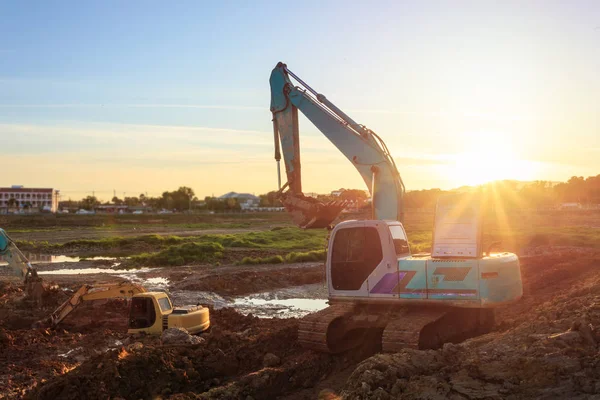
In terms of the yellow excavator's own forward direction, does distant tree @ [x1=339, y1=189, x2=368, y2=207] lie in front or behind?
behind

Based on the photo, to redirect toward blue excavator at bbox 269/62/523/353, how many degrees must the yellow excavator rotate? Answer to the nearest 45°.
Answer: approximately 135° to its left

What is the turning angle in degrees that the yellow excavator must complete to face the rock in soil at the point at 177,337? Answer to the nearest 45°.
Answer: approximately 90° to its left

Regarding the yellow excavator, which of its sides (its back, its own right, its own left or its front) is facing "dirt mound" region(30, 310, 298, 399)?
left

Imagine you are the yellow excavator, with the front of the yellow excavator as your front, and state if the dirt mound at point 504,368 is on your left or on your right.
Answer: on your left

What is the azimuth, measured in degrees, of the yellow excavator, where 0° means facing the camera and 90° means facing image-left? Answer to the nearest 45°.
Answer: approximately 90°
